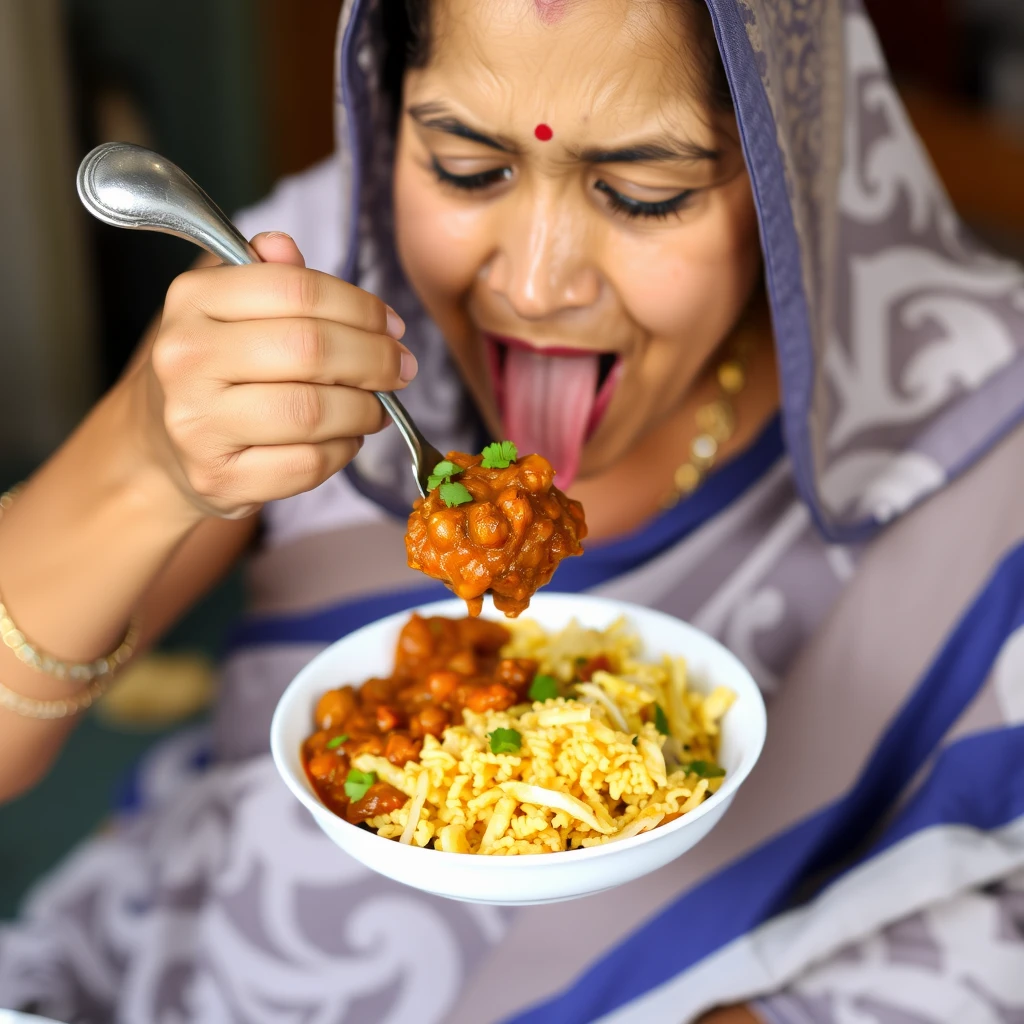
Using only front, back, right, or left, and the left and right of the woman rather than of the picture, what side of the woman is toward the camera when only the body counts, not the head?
front

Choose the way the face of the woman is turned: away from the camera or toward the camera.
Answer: toward the camera
